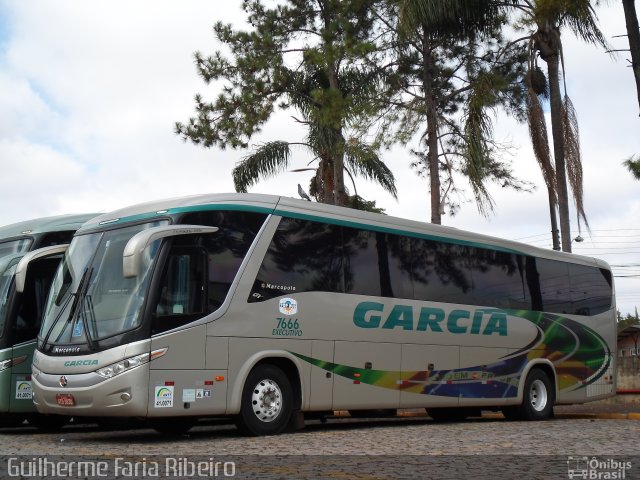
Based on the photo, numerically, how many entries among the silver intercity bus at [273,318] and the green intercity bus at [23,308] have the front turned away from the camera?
0

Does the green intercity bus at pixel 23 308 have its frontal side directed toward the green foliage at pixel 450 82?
no

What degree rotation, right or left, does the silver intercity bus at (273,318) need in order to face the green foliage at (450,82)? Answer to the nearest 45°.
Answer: approximately 135° to its right

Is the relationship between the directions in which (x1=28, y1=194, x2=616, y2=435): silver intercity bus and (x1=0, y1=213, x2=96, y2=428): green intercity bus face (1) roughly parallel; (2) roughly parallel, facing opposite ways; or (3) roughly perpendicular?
roughly parallel

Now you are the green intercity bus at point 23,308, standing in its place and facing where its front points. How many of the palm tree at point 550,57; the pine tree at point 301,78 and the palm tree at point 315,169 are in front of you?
0

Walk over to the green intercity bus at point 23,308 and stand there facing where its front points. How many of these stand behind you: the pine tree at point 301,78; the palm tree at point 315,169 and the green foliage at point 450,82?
3

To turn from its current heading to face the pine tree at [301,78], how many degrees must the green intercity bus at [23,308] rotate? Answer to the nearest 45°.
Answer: approximately 180°

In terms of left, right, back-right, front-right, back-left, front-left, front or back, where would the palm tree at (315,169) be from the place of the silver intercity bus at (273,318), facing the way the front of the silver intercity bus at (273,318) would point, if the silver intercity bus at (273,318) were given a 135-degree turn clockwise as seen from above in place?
front

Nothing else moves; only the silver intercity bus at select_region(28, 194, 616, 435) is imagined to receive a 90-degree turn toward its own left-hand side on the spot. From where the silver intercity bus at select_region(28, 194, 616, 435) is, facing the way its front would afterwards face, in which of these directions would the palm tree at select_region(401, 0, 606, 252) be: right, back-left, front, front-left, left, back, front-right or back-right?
left

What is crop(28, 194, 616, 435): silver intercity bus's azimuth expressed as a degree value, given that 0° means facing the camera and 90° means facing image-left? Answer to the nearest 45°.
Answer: approximately 45°

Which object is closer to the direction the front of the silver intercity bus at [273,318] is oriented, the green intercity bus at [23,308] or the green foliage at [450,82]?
the green intercity bus

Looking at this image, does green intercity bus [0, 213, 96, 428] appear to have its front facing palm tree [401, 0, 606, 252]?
no

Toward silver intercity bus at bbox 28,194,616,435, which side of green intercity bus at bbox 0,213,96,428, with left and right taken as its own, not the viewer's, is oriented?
left

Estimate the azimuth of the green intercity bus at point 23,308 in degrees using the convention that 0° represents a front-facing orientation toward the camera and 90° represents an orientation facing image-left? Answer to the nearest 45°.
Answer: approximately 45°

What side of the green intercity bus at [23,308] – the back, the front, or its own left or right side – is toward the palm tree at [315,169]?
back

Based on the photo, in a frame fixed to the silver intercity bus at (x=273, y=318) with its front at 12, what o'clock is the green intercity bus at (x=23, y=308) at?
the green intercity bus at (x=23, y=308) is roughly at 2 o'clock from the silver intercity bus at (x=273, y=318).
